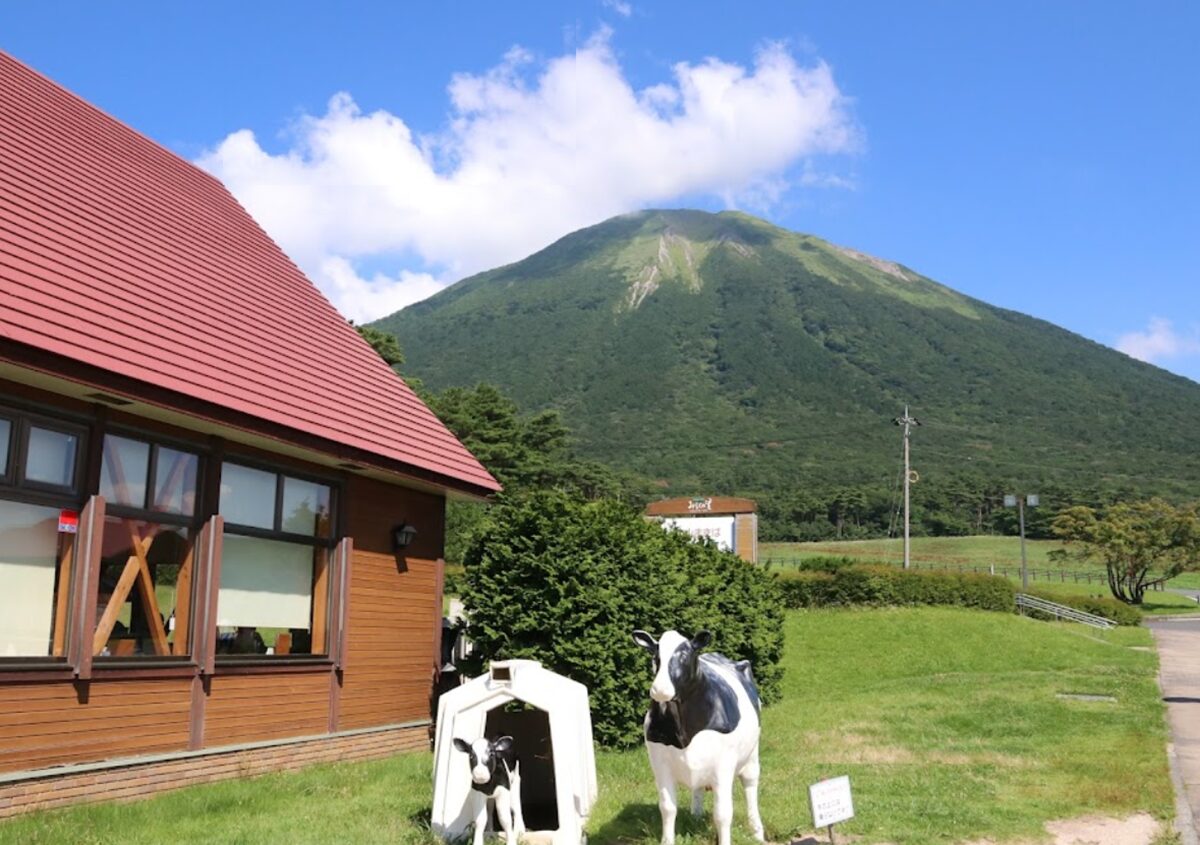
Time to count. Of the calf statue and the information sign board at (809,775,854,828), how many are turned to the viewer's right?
0

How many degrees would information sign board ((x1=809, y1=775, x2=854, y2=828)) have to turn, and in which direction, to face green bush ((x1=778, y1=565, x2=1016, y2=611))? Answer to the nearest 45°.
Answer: approximately 180°

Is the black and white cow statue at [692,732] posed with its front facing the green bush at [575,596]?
no

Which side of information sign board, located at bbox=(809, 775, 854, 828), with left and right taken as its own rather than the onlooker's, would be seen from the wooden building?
right

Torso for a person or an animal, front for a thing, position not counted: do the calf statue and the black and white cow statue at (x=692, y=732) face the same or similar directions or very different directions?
same or similar directions

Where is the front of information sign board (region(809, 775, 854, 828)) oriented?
toward the camera

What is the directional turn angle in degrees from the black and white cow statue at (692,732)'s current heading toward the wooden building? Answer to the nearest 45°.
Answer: approximately 90° to its right

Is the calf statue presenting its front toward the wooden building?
no

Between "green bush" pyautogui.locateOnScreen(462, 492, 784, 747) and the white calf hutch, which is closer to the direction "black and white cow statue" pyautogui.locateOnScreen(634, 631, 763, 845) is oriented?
the white calf hutch

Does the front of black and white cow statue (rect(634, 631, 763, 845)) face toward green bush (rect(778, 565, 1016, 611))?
no

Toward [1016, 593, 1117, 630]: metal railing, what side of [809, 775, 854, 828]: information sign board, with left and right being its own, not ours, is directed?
back

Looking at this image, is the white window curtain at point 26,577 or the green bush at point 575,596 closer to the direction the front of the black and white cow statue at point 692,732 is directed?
the white window curtain

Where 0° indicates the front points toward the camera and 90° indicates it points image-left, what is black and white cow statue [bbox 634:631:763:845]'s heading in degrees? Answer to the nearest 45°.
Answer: approximately 45°

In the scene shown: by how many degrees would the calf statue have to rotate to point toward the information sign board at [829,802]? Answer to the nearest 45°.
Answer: approximately 135° to its left

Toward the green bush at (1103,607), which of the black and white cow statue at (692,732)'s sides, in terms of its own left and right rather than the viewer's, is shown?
back

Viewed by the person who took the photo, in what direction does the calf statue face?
facing the viewer and to the left of the viewer

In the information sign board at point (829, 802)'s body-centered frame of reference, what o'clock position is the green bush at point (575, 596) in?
The green bush is roughly at 5 o'clock from the information sign board.

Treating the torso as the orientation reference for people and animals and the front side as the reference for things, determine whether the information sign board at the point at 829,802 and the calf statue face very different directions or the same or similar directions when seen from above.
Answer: same or similar directions
